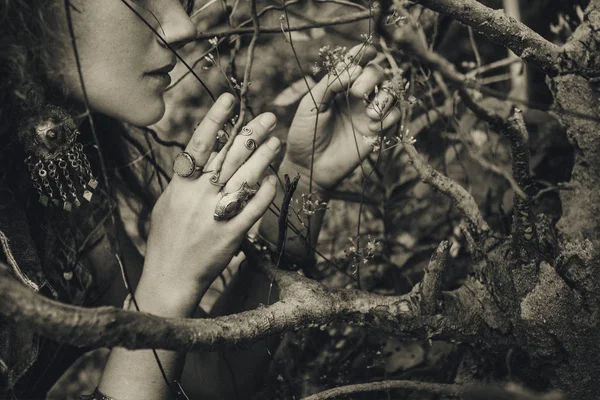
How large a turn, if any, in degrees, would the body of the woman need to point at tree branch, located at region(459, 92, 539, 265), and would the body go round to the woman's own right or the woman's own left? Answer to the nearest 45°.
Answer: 0° — they already face it

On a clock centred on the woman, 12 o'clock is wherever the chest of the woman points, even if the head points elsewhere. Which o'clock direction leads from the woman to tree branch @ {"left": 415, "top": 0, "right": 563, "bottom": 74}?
The tree branch is roughly at 1 o'clock from the woman.

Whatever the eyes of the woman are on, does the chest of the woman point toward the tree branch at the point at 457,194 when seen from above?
yes

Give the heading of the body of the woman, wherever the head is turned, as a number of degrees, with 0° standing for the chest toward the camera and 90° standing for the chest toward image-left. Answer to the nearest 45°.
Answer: approximately 270°

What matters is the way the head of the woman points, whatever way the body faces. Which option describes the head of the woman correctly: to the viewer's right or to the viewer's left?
to the viewer's right
